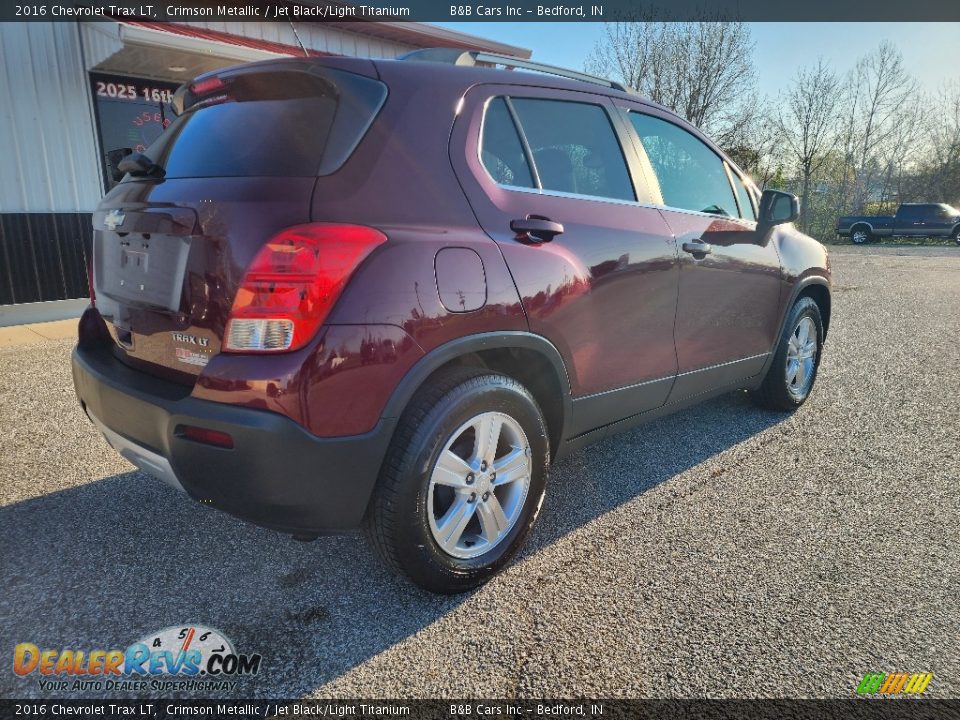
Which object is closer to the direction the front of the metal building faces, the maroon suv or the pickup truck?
the maroon suv

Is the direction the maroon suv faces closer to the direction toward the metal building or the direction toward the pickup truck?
the pickup truck

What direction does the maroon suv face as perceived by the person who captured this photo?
facing away from the viewer and to the right of the viewer

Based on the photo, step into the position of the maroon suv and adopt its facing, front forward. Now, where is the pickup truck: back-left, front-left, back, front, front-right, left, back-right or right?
front

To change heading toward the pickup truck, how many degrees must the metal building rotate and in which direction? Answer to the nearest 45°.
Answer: approximately 90° to its left

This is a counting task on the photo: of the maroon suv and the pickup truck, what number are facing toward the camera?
0

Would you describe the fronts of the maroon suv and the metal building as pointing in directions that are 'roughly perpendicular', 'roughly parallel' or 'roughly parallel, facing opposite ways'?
roughly perpendicular

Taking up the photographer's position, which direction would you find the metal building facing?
facing the viewer and to the right of the viewer

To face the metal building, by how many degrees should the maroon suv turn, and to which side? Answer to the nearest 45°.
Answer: approximately 90° to its left
